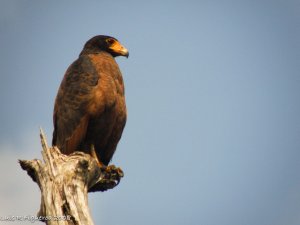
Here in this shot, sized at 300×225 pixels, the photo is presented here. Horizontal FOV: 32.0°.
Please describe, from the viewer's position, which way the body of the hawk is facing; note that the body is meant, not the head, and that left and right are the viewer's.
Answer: facing the viewer and to the right of the viewer
